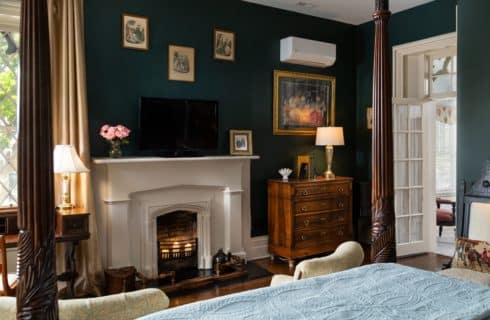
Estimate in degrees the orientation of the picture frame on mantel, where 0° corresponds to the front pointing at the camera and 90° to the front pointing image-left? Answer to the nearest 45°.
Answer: approximately 0°

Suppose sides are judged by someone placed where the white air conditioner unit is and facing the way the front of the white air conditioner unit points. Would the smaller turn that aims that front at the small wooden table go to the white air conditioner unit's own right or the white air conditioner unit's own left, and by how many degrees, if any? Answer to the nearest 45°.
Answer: approximately 90° to the white air conditioner unit's own right

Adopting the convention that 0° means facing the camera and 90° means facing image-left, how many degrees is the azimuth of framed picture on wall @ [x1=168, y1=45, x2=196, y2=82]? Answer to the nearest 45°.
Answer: approximately 0°

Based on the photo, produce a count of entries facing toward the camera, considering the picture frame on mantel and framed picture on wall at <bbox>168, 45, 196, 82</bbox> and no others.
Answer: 2

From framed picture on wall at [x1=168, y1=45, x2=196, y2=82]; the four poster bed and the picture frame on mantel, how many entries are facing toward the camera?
2

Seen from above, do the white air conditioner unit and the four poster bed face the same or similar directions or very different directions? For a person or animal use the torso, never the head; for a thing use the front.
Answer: very different directions

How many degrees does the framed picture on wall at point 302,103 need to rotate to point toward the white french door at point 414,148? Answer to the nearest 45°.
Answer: approximately 45° to its left

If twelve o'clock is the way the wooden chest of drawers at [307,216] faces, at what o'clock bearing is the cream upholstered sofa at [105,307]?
The cream upholstered sofa is roughly at 2 o'clock from the wooden chest of drawers.
